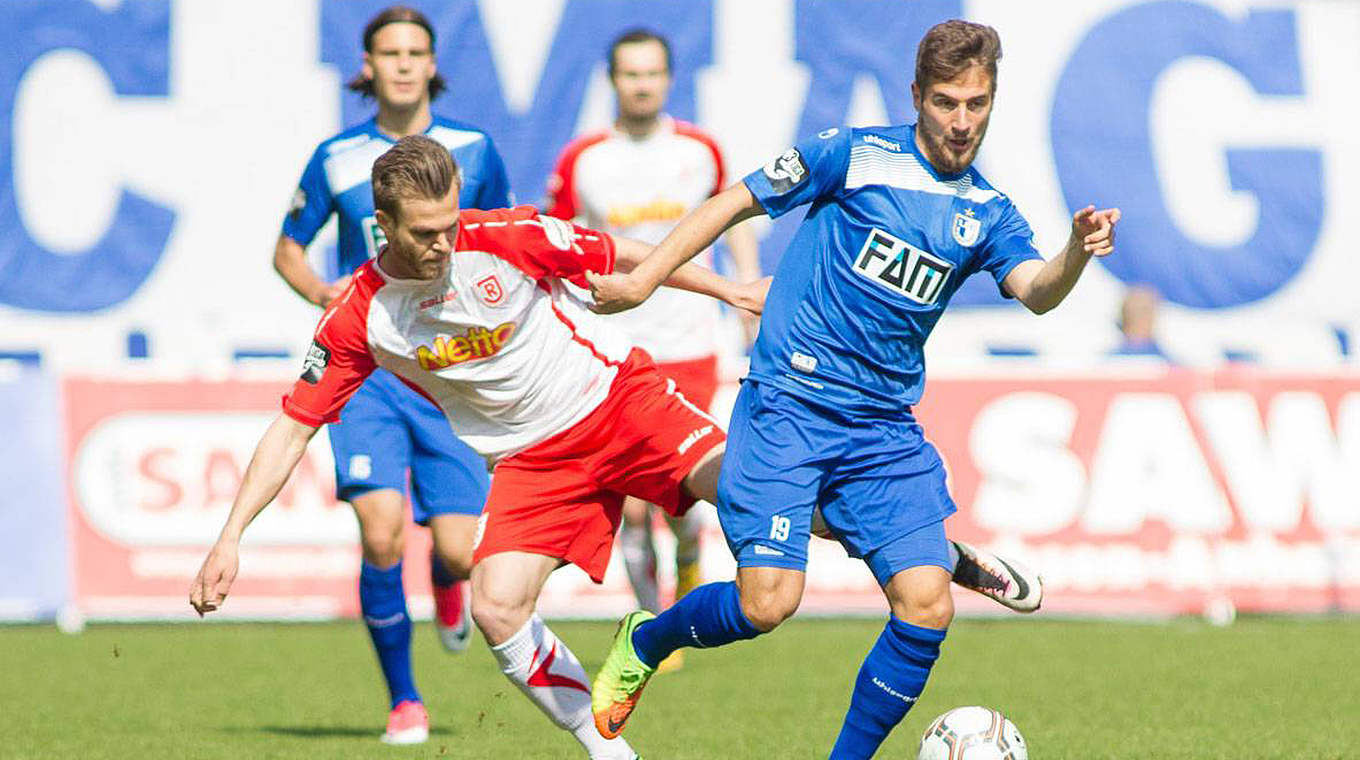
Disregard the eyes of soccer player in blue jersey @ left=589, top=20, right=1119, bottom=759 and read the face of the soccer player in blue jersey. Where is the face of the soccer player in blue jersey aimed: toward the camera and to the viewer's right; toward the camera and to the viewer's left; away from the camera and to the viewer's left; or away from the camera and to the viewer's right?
toward the camera and to the viewer's right

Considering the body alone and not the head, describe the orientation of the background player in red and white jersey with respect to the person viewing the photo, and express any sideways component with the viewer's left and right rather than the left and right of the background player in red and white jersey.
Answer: facing the viewer

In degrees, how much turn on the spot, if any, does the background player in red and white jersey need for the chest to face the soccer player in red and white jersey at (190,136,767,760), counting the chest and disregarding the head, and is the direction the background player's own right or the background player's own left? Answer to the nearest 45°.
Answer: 0° — they already face them

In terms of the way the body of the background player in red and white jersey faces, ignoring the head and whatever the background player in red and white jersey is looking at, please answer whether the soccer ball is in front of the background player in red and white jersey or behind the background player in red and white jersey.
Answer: in front

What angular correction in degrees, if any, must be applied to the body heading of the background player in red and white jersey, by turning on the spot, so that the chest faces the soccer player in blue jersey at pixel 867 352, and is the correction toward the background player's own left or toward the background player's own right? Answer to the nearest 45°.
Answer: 0° — they already face them

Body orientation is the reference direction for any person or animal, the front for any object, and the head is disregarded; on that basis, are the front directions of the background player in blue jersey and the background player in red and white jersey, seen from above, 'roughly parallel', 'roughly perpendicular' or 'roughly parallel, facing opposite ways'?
roughly parallel

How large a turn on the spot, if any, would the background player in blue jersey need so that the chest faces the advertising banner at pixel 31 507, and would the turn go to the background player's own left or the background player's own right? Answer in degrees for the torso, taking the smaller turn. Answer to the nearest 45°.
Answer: approximately 135° to the background player's own right

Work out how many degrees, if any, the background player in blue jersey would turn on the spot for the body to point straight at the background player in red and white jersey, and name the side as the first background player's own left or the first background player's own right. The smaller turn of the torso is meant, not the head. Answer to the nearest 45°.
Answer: approximately 135° to the first background player's own left

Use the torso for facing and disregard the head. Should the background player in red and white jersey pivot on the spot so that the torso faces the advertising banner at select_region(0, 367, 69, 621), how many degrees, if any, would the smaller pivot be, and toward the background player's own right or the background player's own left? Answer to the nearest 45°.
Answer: approximately 90° to the background player's own right

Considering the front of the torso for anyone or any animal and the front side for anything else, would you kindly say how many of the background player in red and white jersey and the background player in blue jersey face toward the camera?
2
